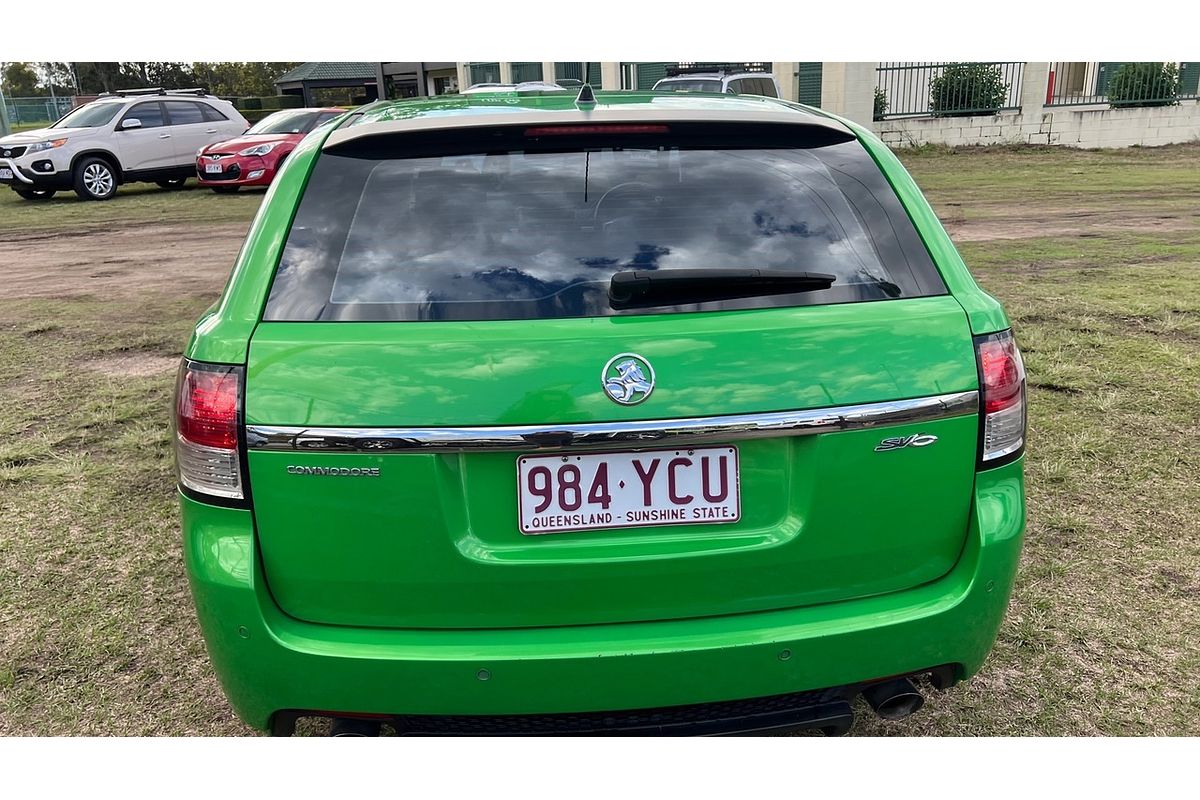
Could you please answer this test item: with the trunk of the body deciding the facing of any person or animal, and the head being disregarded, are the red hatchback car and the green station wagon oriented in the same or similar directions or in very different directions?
very different directions

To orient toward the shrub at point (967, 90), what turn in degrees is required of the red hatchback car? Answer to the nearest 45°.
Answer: approximately 135° to its left

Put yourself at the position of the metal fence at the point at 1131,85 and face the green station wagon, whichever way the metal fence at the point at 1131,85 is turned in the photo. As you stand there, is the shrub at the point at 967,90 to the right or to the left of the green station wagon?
right

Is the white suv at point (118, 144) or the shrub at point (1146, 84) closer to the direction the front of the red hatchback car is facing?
the white suv

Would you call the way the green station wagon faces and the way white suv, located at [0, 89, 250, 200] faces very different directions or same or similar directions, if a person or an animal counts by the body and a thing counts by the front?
very different directions

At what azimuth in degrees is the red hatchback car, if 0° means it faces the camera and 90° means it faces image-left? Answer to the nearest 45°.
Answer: approximately 45°

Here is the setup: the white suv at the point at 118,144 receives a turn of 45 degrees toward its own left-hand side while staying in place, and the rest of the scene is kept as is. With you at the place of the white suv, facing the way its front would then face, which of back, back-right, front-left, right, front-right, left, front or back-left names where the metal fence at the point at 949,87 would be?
left

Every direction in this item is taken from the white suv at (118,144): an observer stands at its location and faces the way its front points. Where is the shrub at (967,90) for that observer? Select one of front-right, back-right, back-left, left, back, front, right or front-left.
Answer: back-left

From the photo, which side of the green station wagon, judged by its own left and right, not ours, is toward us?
back

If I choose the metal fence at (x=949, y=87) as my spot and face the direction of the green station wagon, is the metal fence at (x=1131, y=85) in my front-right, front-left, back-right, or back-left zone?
back-left

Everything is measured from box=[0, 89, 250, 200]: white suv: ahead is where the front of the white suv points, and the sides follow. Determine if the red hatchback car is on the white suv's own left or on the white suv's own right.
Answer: on the white suv's own left

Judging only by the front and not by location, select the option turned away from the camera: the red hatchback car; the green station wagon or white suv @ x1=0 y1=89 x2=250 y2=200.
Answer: the green station wagon

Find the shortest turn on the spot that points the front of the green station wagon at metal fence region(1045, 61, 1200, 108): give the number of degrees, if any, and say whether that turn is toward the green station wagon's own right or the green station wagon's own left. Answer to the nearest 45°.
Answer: approximately 45° to the green station wagon's own right
